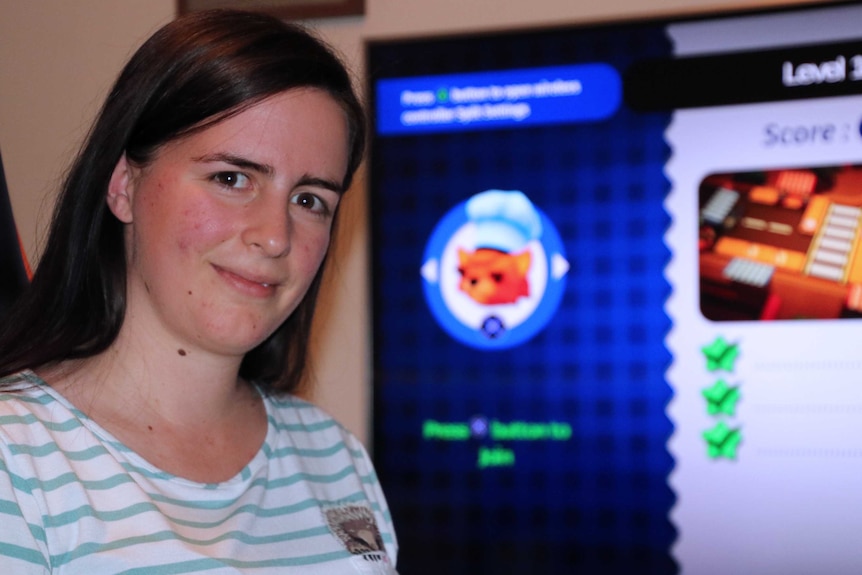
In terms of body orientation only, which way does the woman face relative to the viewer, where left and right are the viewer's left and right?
facing the viewer and to the right of the viewer

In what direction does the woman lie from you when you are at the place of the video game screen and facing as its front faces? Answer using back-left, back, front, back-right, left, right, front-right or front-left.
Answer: front

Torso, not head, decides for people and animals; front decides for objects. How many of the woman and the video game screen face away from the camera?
0

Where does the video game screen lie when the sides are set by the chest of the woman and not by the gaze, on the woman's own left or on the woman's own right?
on the woman's own left
